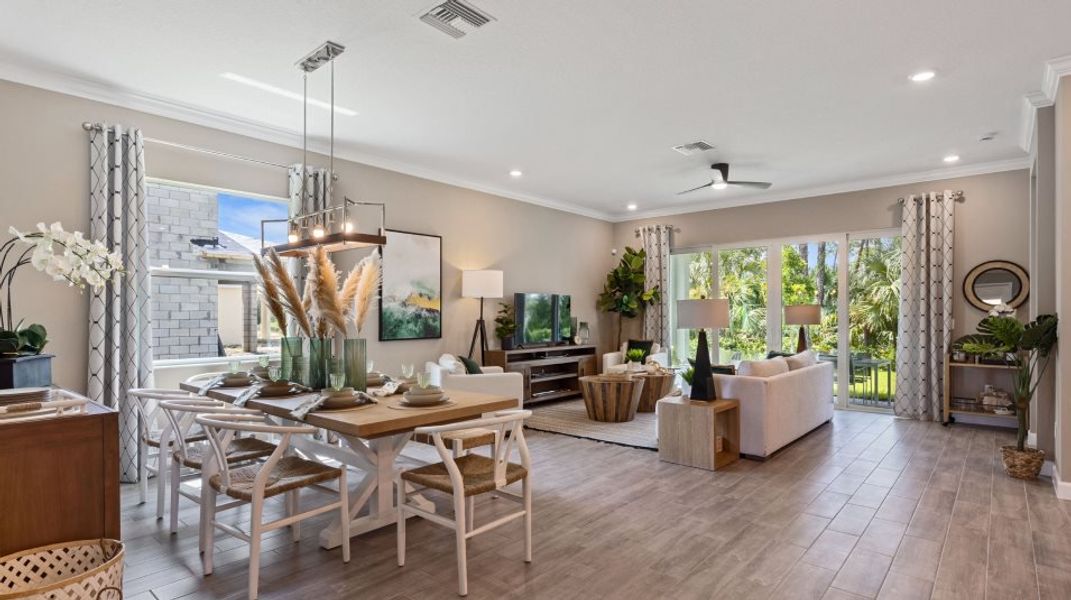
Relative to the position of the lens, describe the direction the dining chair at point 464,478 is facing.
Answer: facing away from the viewer and to the left of the viewer

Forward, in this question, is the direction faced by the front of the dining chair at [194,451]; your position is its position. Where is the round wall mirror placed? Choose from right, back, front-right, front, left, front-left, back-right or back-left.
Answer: front-right

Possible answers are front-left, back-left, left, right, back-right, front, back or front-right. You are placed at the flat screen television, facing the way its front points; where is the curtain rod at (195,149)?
right

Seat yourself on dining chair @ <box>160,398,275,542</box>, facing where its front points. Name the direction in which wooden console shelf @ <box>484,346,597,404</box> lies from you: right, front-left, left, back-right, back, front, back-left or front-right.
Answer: front

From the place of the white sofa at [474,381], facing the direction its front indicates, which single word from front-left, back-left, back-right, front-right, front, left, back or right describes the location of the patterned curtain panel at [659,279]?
front

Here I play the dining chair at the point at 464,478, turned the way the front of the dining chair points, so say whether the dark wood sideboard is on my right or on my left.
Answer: on my left

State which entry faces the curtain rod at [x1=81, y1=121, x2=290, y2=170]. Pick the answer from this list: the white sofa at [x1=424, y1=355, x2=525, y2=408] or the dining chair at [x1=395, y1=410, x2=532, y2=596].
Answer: the dining chair

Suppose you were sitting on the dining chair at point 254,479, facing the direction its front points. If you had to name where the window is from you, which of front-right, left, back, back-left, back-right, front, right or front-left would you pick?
front-left

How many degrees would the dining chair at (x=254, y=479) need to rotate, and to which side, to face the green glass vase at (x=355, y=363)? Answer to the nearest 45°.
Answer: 0° — it already faces it

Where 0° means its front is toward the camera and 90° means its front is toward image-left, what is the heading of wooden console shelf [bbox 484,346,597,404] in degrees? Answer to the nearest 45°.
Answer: approximately 315°

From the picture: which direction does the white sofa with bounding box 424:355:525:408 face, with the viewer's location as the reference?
facing away from the viewer and to the right of the viewer

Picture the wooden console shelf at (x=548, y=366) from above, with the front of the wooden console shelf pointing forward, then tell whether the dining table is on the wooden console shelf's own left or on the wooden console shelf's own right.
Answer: on the wooden console shelf's own right

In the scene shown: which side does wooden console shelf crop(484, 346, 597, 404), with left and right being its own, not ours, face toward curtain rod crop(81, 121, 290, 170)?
right

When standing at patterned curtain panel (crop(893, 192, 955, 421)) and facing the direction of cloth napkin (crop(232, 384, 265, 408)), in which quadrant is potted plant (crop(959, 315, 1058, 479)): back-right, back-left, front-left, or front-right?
front-left

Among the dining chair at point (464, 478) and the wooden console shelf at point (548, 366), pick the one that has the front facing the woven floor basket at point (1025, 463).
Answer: the wooden console shelf

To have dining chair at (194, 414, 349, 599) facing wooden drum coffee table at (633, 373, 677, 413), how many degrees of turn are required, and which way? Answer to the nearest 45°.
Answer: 0° — it already faces it
